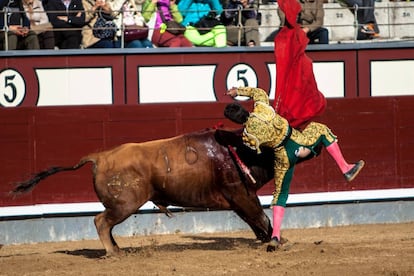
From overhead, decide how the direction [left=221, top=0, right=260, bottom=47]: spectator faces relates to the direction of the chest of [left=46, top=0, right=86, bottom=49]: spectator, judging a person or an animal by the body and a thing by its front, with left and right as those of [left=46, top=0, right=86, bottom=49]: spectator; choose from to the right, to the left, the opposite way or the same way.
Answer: the same way

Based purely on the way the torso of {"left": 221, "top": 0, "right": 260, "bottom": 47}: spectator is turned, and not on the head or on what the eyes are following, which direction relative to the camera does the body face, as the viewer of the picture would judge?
toward the camera

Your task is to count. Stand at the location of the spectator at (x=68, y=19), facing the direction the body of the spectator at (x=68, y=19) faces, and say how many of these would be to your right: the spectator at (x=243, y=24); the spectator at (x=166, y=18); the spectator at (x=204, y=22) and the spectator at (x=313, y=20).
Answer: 0

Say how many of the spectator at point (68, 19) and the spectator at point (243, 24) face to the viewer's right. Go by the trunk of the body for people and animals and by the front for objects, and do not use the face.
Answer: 0

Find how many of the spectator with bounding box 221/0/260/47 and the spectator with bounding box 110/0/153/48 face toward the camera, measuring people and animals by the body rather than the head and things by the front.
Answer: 2

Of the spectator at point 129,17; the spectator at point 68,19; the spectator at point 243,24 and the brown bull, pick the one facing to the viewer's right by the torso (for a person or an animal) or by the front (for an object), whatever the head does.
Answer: the brown bull

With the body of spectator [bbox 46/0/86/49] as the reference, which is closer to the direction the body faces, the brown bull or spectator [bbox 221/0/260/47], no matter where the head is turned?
the brown bull

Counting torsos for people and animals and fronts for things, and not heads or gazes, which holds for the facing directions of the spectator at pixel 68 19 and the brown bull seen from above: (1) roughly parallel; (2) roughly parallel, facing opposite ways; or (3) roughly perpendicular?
roughly perpendicular

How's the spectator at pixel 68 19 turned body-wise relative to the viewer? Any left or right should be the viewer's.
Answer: facing the viewer

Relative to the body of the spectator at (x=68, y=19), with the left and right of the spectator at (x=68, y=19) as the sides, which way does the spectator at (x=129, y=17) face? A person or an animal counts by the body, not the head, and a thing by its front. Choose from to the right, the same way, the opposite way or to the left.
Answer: the same way

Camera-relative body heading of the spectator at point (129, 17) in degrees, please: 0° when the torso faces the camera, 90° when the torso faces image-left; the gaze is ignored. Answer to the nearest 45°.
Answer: approximately 0°

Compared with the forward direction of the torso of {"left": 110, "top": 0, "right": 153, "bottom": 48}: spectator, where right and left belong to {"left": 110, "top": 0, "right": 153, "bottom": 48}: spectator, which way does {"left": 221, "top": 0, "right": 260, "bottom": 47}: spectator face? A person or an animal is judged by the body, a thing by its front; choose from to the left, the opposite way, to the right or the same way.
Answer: the same way

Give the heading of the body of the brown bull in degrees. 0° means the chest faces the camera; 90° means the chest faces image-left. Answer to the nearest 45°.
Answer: approximately 270°

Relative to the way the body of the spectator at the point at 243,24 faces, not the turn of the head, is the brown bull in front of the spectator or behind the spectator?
in front

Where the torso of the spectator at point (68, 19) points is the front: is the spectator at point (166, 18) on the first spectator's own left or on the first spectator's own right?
on the first spectator's own left

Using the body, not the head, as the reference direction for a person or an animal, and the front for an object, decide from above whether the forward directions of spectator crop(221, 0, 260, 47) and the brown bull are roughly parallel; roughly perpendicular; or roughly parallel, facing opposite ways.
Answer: roughly perpendicular

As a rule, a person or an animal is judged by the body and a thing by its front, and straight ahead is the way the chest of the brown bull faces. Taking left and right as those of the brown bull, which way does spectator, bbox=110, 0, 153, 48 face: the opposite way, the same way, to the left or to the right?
to the right

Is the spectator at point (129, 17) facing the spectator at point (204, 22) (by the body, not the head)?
no
